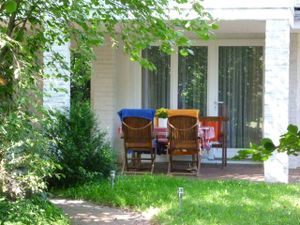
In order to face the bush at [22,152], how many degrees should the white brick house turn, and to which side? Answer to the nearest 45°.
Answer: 0° — it already faces it

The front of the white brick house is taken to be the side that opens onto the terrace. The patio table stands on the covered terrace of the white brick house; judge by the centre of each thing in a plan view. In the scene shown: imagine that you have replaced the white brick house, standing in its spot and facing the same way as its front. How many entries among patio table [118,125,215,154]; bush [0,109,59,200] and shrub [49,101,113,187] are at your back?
0

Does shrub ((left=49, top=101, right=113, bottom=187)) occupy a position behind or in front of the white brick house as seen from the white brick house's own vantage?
in front

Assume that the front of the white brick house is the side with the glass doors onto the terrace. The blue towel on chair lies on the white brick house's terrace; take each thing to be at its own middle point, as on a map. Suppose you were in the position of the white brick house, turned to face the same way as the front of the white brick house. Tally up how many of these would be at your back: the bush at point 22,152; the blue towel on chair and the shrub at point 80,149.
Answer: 0

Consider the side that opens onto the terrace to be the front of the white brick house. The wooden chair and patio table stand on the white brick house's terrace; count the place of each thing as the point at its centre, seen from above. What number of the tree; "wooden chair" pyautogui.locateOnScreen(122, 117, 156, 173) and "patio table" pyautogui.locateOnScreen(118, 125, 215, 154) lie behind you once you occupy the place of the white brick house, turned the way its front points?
0

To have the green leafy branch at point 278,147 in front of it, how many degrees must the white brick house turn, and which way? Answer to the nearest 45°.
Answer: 0° — it already faces it

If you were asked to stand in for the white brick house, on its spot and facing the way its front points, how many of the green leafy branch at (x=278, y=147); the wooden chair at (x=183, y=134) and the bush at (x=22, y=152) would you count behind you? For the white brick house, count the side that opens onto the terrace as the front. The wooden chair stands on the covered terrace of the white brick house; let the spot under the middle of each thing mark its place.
0

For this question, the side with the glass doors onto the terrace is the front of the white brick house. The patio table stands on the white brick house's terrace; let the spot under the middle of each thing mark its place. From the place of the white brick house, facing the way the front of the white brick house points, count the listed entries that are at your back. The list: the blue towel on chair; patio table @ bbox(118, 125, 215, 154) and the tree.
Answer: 0

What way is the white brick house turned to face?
toward the camera
